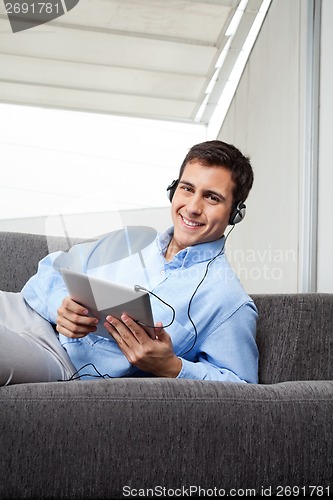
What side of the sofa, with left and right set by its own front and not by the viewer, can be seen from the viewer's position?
front
